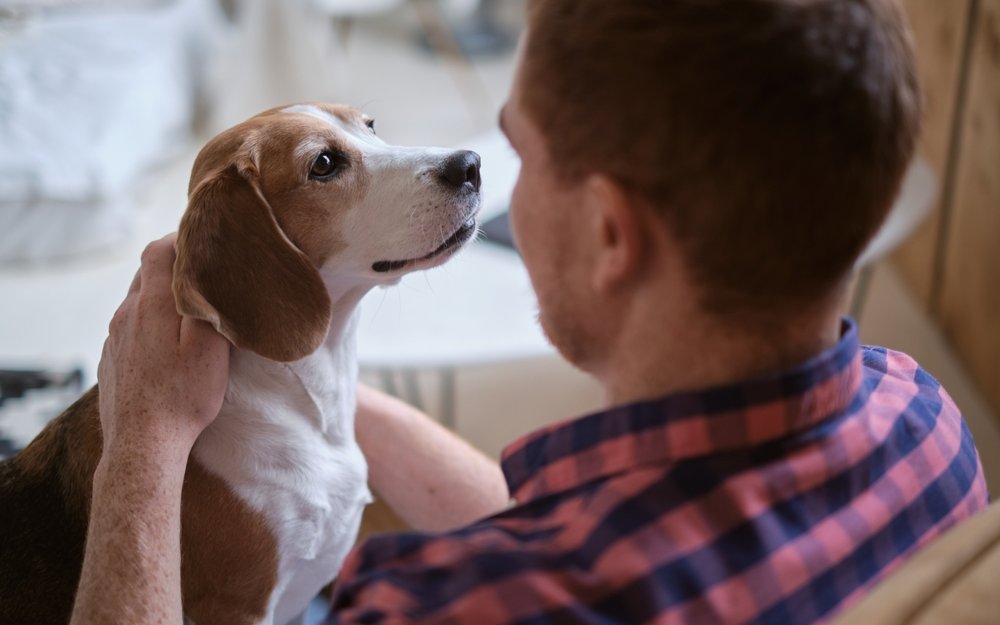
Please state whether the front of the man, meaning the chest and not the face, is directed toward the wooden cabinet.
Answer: no

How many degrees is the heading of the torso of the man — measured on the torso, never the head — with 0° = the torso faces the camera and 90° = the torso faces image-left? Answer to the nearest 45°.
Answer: approximately 135°

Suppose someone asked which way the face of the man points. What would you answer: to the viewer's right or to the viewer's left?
to the viewer's left
